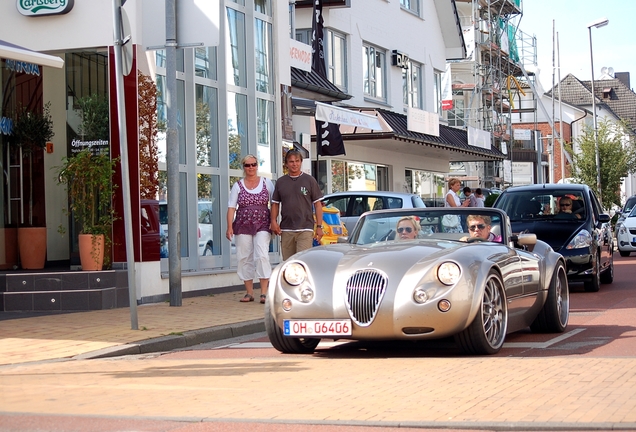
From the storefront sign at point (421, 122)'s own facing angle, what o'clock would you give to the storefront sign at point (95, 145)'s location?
the storefront sign at point (95, 145) is roughly at 2 o'clock from the storefront sign at point (421, 122).

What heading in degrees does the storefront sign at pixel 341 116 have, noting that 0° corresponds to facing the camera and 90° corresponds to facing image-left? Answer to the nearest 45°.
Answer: approximately 315°

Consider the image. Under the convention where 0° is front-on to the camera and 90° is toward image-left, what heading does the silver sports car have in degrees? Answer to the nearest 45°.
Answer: approximately 45°

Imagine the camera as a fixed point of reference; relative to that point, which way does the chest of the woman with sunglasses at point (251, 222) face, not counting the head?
toward the camera

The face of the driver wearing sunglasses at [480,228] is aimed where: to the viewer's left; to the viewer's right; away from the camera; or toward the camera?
toward the camera

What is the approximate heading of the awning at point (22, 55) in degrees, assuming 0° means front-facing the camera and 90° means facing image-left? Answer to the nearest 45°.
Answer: approximately 315°

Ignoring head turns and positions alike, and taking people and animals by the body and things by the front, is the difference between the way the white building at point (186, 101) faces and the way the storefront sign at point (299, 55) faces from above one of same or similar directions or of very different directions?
same or similar directions

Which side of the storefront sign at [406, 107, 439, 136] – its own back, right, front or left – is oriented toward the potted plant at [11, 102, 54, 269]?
right

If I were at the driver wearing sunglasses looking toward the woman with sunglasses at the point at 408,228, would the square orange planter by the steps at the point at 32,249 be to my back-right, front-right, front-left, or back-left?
front-right

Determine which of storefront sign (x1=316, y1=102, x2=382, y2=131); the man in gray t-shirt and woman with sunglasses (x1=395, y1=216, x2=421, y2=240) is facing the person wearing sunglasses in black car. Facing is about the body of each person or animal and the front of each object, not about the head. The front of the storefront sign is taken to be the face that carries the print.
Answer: the storefront sign

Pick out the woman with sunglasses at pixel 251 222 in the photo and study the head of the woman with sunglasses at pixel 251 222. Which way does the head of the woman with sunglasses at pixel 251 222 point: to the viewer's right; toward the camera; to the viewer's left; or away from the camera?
toward the camera

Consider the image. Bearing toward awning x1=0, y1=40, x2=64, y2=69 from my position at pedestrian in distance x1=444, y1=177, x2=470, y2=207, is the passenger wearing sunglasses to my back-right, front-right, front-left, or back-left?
front-left

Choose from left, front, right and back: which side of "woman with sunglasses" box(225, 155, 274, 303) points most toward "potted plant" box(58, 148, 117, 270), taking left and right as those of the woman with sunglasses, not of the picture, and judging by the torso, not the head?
right

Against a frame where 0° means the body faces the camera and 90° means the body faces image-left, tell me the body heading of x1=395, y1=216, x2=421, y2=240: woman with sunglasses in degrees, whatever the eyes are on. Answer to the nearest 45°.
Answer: approximately 45°

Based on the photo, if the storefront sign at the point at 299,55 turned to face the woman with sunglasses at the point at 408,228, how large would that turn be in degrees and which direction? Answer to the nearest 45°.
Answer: approximately 45° to its right

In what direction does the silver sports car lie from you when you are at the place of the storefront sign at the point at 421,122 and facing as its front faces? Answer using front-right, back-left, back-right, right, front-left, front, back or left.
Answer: front-right

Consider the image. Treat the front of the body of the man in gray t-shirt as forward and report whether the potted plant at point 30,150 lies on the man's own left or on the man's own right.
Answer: on the man's own right

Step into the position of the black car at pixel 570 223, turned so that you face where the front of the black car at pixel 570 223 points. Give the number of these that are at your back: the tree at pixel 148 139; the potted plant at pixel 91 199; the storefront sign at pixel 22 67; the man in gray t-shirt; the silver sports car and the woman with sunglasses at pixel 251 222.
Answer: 0

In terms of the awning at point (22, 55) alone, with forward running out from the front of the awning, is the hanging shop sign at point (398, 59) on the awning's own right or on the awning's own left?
on the awning's own left

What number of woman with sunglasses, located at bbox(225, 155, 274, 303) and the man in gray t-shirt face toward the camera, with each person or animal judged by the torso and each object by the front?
2
